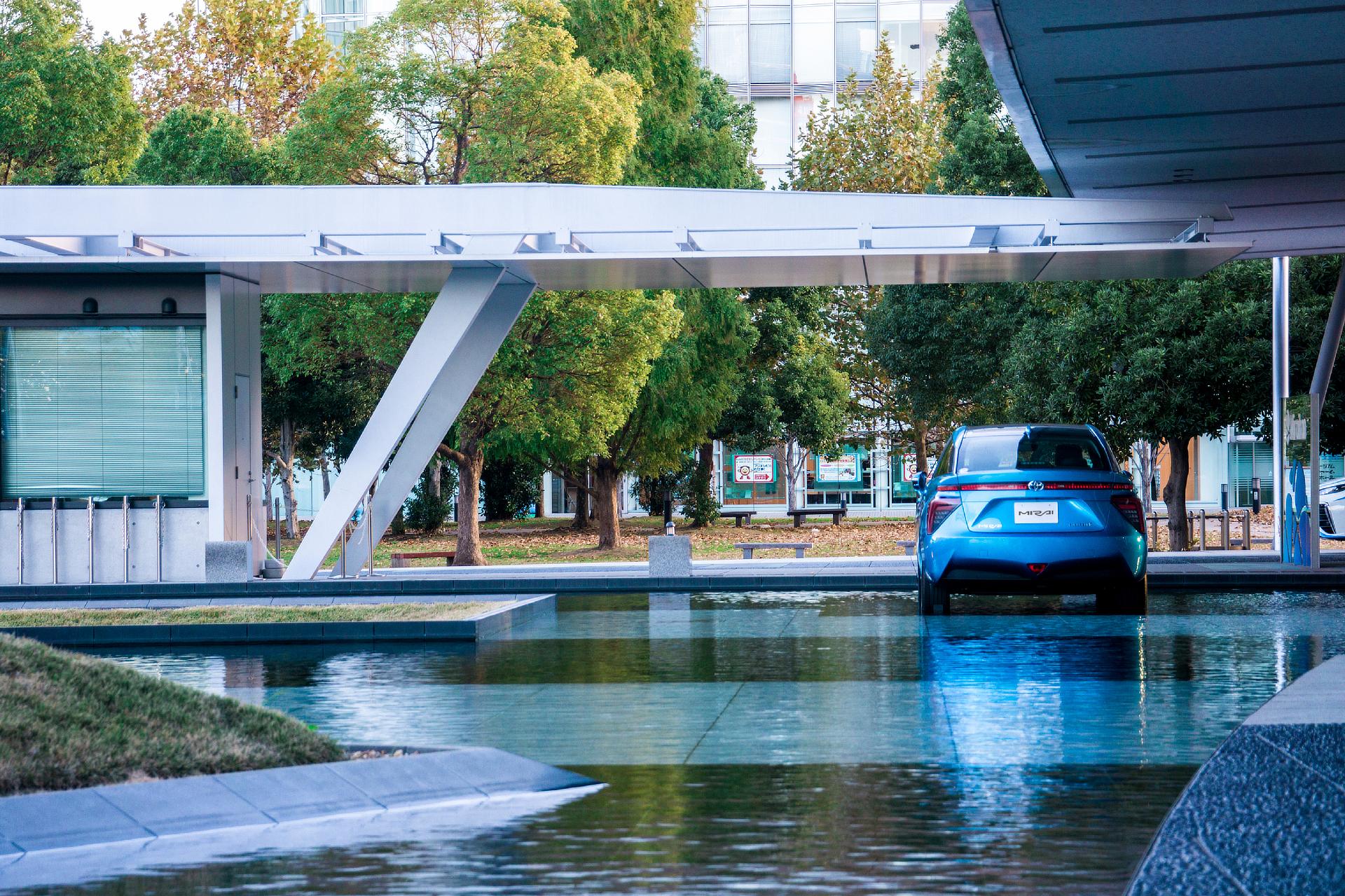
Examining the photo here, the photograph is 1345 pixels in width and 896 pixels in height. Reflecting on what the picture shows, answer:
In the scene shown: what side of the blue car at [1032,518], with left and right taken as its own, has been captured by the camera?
back

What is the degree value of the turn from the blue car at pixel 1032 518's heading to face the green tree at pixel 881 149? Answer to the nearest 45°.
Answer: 0° — it already faces it

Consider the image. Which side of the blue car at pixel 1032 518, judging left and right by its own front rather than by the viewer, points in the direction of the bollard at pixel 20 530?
left

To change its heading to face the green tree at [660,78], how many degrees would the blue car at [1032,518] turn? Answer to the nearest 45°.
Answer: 0° — it already faces it

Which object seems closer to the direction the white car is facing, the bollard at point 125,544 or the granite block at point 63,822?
the bollard

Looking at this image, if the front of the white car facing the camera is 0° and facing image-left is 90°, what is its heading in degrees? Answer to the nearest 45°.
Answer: approximately 45°

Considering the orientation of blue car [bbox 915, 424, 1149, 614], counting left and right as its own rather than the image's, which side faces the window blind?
left

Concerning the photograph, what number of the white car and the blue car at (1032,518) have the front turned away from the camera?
1

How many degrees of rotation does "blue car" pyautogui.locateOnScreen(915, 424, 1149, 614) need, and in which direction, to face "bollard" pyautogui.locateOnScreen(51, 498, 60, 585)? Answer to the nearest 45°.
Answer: approximately 90° to its left

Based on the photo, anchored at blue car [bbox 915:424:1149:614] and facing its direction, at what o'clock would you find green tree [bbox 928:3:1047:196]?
The green tree is roughly at 12 o'clock from the blue car.

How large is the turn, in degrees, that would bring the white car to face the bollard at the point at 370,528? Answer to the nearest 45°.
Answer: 0° — it already faces it

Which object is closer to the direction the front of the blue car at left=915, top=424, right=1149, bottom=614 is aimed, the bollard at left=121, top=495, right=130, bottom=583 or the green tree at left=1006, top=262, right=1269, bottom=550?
the green tree

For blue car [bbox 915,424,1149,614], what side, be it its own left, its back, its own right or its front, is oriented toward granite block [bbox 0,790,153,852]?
back

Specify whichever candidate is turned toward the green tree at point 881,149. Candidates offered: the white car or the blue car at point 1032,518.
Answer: the blue car

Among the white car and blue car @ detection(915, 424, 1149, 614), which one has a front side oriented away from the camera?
the blue car
